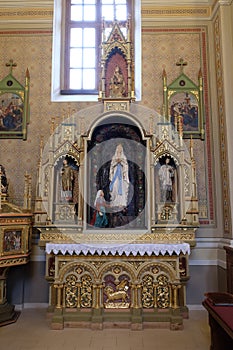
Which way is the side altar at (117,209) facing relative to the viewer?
toward the camera

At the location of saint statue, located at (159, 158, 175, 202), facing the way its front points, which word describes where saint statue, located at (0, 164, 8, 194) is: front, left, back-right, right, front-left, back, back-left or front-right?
right

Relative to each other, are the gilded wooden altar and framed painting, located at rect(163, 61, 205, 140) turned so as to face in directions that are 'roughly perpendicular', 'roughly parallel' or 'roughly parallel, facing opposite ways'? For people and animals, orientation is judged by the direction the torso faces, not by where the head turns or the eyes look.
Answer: roughly parallel

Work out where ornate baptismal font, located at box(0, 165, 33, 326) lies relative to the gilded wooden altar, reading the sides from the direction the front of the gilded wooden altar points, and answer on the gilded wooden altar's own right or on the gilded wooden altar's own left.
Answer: on the gilded wooden altar's own right

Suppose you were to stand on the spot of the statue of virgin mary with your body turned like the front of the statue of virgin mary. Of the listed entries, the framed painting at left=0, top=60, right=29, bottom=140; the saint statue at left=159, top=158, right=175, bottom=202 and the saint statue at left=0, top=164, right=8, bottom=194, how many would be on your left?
1

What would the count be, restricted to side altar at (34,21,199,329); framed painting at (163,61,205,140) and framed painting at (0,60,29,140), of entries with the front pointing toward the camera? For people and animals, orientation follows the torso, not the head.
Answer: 3

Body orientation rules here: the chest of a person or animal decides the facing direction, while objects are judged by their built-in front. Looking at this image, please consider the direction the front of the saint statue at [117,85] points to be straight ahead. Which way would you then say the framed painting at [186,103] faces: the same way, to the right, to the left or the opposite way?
the same way

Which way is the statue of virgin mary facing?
toward the camera

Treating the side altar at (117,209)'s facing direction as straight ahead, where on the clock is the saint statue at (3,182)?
The saint statue is roughly at 3 o'clock from the side altar.

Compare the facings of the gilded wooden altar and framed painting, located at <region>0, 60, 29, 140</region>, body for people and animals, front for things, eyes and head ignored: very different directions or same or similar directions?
same or similar directions

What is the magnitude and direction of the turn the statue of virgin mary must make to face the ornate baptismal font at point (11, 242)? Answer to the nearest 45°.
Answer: approximately 90° to its right

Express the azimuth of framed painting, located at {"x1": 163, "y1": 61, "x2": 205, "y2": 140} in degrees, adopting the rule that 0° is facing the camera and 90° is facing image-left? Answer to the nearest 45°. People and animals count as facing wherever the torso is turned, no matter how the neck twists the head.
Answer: approximately 0°
